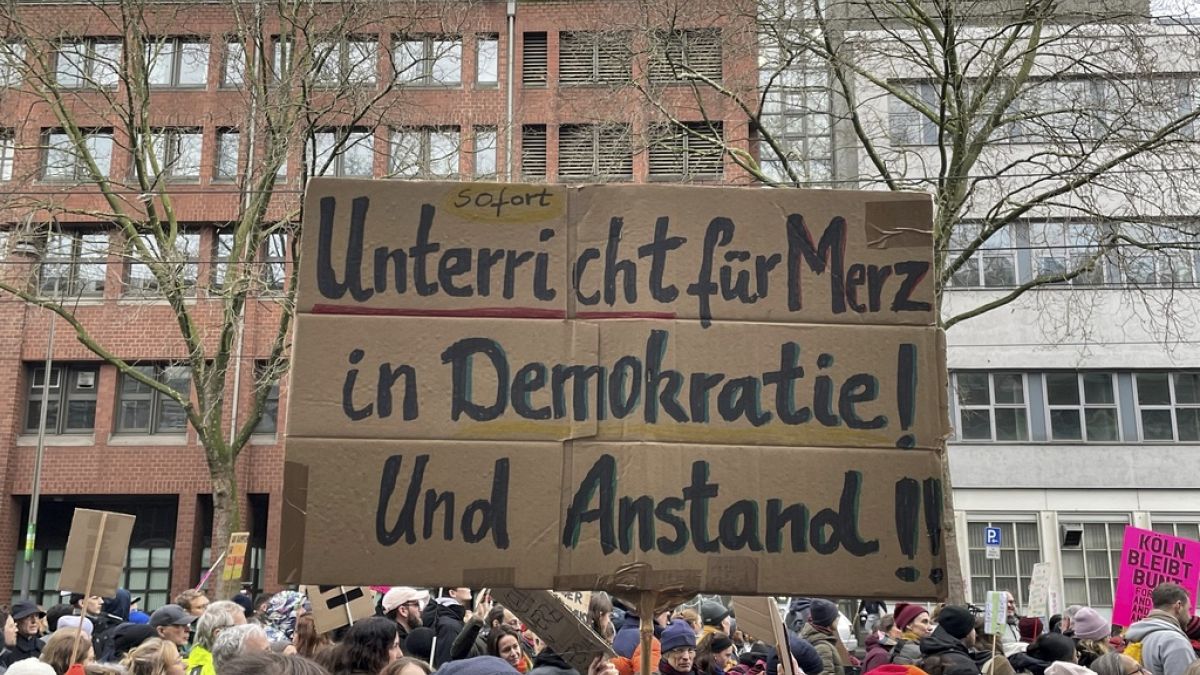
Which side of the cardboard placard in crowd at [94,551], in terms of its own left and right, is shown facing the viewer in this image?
back

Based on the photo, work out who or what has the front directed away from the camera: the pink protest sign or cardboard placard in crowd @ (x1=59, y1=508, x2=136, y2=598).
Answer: the cardboard placard in crowd

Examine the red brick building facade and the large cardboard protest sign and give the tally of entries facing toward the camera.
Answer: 2

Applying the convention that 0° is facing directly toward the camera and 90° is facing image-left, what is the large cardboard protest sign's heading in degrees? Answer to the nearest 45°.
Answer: approximately 0°

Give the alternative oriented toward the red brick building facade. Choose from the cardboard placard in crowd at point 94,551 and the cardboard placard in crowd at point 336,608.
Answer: the cardboard placard in crowd at point 94,551

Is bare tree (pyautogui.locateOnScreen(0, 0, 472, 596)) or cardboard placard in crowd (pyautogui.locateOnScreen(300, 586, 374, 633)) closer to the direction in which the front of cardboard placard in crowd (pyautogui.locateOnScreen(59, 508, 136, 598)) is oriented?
the bare tree

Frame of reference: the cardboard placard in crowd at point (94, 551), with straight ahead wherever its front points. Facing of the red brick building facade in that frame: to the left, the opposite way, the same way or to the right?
the opposite way

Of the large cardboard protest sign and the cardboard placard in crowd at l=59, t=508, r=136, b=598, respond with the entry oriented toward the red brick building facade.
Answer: the cardboard placard in crowd

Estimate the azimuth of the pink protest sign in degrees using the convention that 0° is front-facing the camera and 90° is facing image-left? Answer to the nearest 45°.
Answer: approximately 0°
